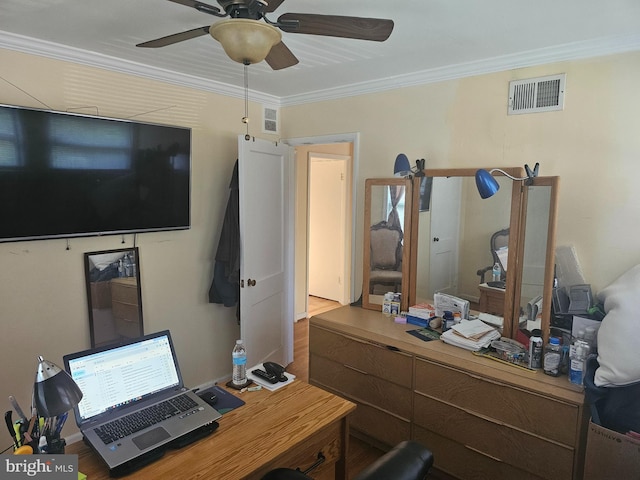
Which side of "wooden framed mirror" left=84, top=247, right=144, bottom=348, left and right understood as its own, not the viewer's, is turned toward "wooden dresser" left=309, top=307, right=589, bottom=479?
front

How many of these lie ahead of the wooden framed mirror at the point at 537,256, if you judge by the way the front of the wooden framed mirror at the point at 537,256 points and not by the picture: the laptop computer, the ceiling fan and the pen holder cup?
3

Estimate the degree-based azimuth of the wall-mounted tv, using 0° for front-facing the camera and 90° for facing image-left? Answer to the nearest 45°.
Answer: approximately 315°

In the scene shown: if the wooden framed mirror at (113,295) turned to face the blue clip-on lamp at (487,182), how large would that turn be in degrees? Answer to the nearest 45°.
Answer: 0° — it already faces it

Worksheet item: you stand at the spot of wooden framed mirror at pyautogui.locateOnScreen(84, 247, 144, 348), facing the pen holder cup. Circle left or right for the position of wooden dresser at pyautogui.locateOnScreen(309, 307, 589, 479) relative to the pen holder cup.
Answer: left

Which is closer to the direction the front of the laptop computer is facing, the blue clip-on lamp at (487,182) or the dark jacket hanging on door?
the blue clip-on lamp

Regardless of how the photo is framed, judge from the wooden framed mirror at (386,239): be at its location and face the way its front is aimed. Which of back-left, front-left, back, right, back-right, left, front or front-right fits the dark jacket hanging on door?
right

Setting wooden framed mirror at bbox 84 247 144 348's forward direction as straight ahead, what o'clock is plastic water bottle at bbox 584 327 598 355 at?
The plastic water bottle is roughly at 12 o'clock from the wooden framed mirror.

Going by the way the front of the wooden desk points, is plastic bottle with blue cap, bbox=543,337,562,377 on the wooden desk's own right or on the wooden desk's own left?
on the wooden desk's own left

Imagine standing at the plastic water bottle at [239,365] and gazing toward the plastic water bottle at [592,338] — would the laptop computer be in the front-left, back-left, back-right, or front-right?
back-right
